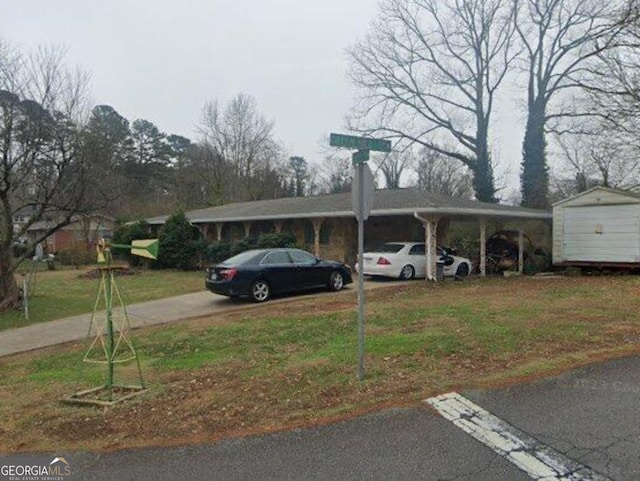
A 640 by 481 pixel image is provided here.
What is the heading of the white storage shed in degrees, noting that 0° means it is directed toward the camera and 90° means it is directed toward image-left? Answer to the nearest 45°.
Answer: approximately 0°

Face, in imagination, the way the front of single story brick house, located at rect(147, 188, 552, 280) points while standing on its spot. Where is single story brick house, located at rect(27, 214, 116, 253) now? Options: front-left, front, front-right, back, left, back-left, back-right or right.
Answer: right

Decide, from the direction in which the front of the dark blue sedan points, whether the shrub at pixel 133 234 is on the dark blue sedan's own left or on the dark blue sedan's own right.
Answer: on the dark blue sedan's own left

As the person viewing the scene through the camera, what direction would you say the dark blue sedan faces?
facing away from the viewer and to the right of the viewer

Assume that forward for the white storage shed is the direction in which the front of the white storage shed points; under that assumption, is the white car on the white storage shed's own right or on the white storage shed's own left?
on the white storage shed's own right

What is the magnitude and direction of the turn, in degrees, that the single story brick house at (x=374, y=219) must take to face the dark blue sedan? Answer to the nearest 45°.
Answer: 0° — it already faces it

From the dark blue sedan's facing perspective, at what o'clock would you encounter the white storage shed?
The white storage shed is roughly at 1 o'clock from the dark blue sedan.

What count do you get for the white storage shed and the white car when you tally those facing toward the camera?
1

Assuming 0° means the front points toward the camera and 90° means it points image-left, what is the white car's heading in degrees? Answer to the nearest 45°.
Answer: approximately 225°
